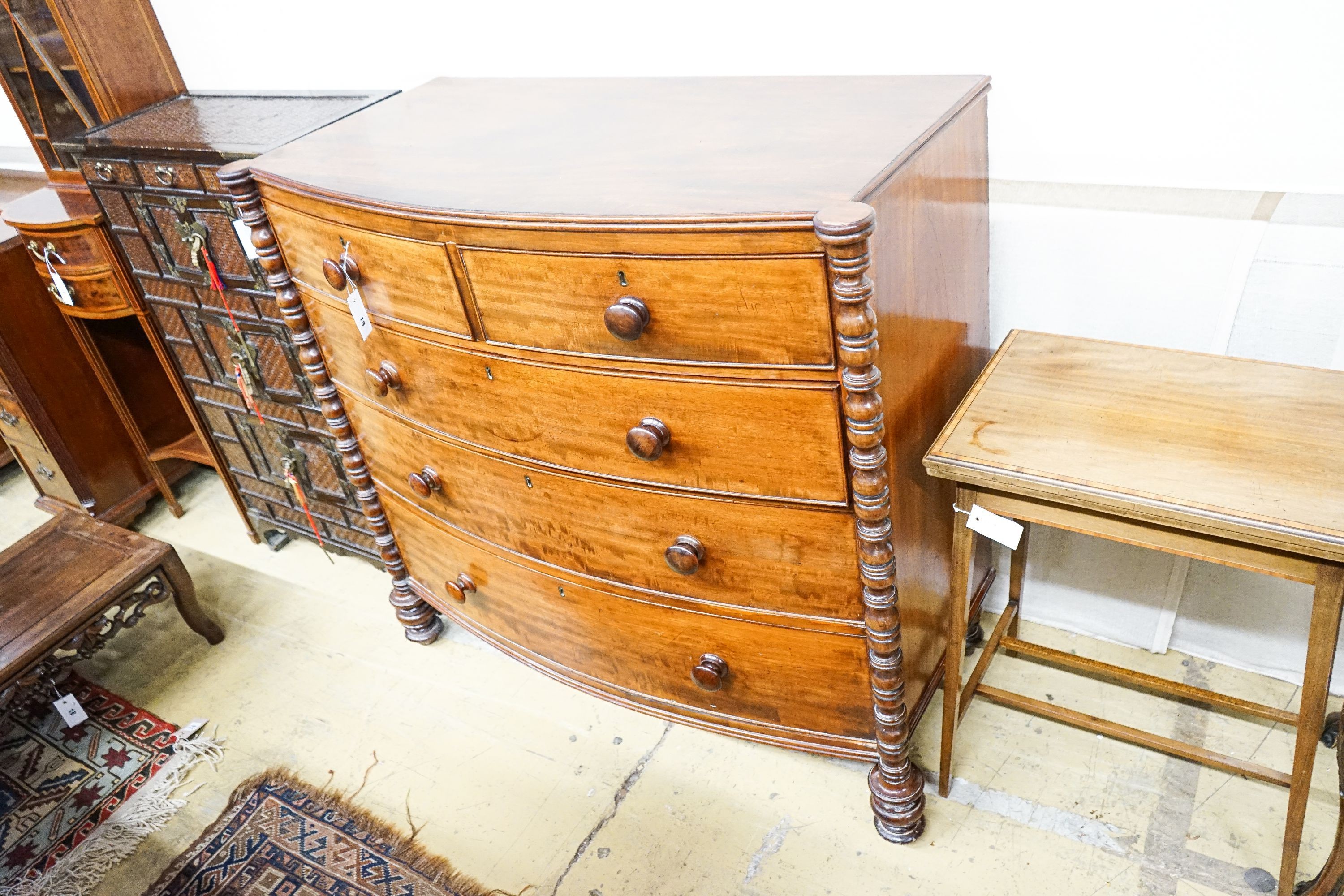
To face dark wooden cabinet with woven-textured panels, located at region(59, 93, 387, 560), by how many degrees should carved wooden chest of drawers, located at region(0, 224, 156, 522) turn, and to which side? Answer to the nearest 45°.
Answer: approximately 90° to its left

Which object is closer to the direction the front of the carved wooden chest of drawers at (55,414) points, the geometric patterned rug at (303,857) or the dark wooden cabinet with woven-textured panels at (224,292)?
the geometric patterned rug

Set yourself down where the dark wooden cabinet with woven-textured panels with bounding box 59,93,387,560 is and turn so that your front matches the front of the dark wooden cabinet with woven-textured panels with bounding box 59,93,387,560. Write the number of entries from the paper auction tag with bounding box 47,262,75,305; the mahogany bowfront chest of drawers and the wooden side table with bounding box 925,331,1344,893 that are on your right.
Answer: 1

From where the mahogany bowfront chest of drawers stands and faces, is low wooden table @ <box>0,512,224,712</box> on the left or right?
on its right

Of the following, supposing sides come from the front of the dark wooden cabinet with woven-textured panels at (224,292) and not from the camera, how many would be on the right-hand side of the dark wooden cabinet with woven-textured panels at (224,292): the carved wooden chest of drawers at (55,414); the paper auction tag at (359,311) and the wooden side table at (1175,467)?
1

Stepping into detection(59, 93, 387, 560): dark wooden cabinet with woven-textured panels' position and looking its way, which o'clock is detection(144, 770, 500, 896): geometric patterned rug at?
The geometric patterned rug is roughly at 11 o'clock from the dark wooden cabinet with woven-textured panels.

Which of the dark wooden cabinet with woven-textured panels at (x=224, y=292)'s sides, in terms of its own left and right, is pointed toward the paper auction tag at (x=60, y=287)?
right

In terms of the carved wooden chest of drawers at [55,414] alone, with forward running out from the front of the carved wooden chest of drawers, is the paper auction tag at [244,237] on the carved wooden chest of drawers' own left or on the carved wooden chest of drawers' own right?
on the carved wooden chest of drawers' own left

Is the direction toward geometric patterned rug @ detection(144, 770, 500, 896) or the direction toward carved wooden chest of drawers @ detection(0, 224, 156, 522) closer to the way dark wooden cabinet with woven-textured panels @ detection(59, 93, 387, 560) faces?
the geometric patterned rug

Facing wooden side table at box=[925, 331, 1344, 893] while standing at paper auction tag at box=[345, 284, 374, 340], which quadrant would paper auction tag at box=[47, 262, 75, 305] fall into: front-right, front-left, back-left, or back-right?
back-left
